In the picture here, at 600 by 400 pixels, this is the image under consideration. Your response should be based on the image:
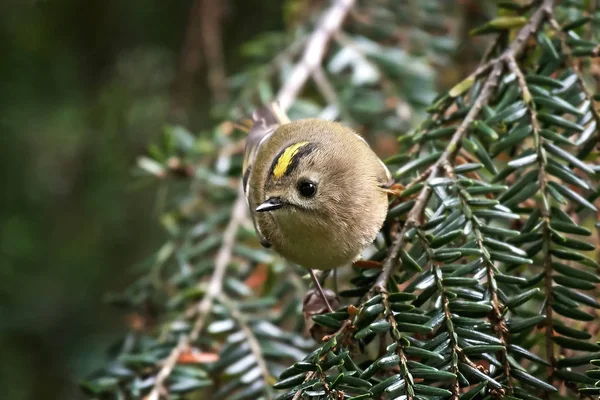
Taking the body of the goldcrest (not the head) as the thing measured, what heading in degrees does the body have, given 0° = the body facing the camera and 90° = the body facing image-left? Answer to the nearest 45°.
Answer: approximately 0°
